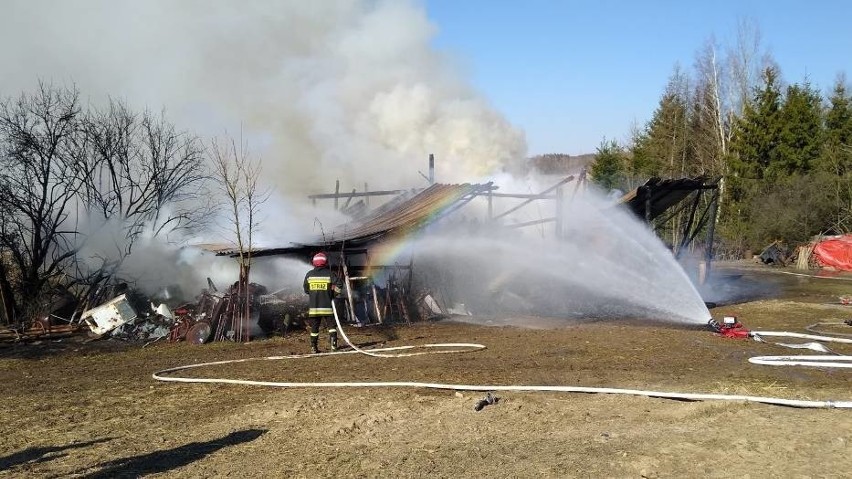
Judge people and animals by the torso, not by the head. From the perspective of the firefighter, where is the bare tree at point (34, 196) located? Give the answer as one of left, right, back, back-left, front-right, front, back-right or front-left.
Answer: front-left

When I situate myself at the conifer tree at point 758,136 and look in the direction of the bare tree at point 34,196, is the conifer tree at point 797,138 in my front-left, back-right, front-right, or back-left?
back-left

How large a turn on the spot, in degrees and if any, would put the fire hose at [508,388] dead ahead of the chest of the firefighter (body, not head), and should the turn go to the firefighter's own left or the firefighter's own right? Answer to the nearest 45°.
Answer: approximately 135° to the firefighter's own right

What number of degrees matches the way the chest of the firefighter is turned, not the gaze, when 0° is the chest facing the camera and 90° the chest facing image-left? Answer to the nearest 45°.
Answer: approximately 180°

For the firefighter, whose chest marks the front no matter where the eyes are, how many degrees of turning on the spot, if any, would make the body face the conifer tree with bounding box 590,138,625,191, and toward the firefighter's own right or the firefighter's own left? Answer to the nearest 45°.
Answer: approximately 45° to the firefighter's own right

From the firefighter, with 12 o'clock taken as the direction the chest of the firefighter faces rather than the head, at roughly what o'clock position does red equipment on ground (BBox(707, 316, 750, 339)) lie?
The red equipment on ground is roughly at 3 o'clock from the firefighter.

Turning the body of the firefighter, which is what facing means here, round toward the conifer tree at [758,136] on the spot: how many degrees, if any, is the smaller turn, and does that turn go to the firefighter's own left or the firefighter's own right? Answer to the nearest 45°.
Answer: approximately 45° to the firefighter's own right

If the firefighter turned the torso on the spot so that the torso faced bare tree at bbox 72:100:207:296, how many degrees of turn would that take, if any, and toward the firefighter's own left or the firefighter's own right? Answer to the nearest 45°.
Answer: approximately 45° to the firefighter's own left

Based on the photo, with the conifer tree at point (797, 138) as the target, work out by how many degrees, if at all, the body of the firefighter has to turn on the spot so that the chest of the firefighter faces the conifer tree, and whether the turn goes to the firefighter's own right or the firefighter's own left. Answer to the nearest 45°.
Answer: approximately 45° to the firefighter's own right
